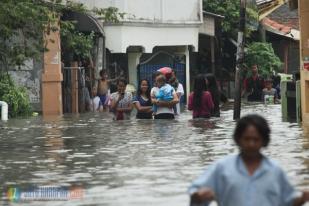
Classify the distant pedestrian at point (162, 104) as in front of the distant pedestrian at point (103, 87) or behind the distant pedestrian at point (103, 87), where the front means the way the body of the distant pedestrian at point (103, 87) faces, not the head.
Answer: in front

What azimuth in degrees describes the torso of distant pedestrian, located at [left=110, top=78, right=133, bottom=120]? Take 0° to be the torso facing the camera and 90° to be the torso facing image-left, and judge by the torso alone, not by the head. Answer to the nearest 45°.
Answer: approximately 0°

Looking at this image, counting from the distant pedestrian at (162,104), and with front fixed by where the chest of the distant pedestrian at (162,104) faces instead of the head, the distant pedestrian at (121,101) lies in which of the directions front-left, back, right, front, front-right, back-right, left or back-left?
right
